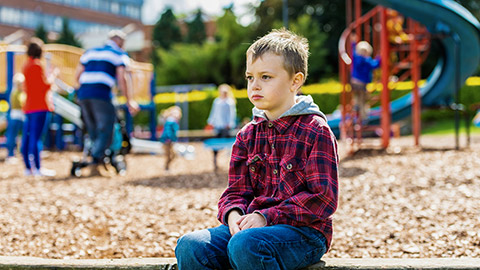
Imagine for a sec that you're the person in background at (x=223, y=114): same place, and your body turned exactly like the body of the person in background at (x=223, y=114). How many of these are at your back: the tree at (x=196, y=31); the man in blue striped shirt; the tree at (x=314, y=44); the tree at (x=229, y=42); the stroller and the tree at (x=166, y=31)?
4

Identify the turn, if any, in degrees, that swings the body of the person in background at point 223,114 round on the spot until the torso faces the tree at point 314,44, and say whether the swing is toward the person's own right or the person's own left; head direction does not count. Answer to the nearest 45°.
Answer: approximately 180°

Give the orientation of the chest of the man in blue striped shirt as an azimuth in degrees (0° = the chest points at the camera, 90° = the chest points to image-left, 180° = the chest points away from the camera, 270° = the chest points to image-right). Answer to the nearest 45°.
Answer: approximately 225°

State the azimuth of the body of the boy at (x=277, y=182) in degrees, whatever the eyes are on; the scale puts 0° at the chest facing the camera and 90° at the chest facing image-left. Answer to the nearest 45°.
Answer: approximately 45°

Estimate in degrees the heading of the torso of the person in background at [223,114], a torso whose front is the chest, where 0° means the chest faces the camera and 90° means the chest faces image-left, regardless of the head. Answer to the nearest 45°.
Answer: approximately 0°
